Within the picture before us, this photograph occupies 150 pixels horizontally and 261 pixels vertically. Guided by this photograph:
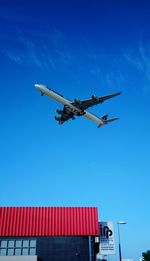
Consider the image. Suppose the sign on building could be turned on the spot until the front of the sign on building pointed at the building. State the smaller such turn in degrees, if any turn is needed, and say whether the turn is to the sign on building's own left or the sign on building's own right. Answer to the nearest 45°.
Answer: approximately 90° to the sign on building's own right

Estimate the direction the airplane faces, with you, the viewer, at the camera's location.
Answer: facing the viewer and to the left of the viewer

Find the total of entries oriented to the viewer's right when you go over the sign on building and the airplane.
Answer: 0

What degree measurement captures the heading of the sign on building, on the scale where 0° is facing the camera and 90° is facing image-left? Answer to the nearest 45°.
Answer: approximately 0°
